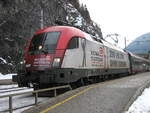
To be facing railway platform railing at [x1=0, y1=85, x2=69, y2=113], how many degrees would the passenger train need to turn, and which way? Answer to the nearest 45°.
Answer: approximately 45° to its left

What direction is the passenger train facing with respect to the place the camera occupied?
facing the viewer and to the left of the viewer
